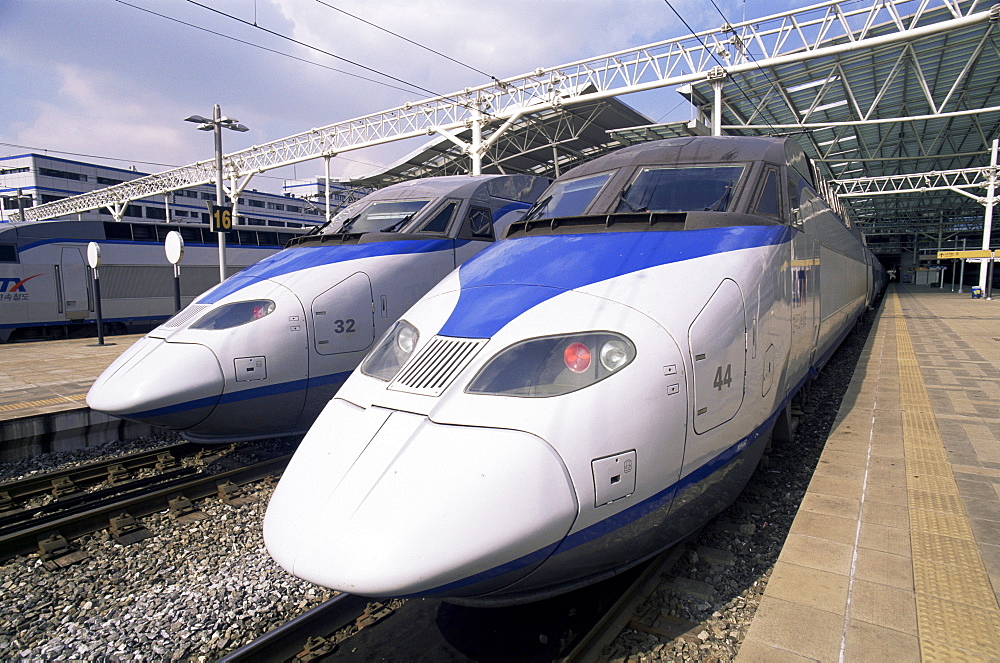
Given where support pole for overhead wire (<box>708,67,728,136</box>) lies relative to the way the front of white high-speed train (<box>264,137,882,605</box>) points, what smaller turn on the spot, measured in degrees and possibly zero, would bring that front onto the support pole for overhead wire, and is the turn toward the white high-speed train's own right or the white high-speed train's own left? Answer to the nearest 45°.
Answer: approximately 135° to the white high-speed train's own right

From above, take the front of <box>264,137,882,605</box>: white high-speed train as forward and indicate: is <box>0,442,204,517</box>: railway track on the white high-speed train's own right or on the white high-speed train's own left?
on the white high-speed train's own right

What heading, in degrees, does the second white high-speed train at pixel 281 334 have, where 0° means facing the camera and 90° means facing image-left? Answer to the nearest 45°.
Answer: approximately 45°

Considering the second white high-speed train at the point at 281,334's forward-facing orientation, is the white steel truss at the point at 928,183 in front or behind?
behind

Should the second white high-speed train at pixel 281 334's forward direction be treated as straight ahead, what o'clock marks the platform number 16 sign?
The platform number 16 sign is roughly at 4 o'clock from the second white high-speed train.

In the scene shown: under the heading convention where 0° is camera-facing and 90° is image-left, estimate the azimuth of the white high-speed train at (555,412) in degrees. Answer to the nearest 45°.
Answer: approximately 45°

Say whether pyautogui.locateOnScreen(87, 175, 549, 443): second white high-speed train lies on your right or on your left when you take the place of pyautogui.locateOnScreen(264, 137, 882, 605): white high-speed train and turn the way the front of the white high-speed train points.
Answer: on your right

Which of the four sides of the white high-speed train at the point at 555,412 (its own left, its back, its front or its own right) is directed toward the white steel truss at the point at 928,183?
back

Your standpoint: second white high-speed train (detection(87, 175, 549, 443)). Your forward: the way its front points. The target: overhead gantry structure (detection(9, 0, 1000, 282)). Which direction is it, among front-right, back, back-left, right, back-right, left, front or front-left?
back
